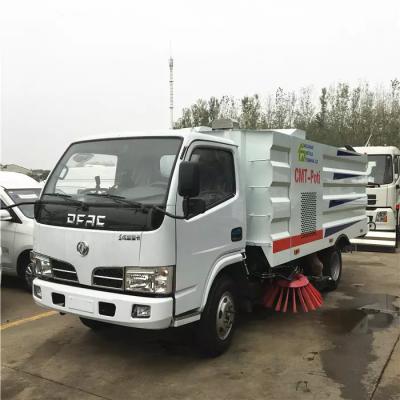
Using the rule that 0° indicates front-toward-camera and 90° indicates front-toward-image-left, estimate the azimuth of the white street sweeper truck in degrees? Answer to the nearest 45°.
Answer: approximately 45°

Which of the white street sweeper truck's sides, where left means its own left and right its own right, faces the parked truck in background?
back

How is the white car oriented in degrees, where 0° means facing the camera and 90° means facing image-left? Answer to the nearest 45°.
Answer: approximately 315°

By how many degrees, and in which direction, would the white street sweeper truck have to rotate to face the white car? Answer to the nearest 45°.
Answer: approximately 90° to its right

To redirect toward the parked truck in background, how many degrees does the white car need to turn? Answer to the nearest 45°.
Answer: approximately 45° to its left
